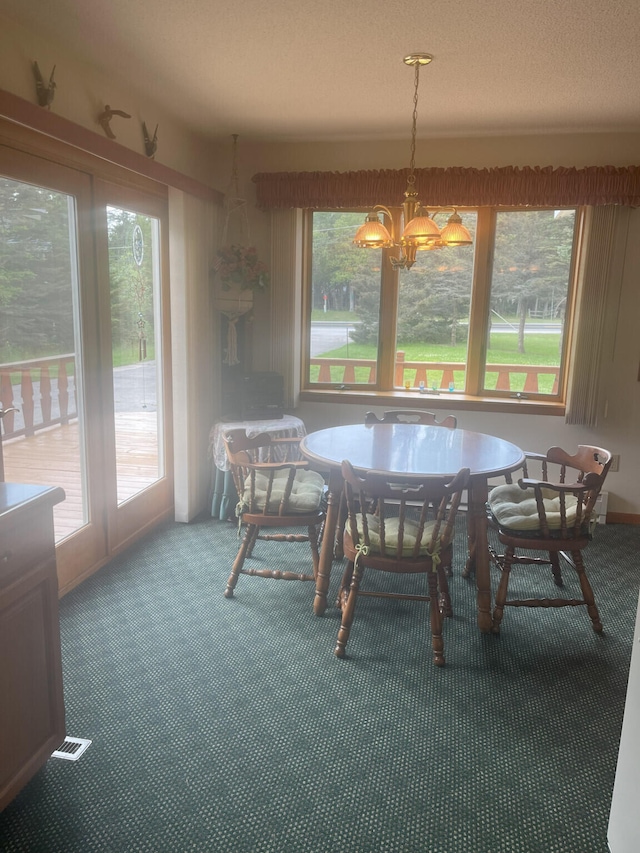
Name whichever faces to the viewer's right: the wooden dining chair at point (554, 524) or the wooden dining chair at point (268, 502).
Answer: the wooden dining chair at point (268, 502)

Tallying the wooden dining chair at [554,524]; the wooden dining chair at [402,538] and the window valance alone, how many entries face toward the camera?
1

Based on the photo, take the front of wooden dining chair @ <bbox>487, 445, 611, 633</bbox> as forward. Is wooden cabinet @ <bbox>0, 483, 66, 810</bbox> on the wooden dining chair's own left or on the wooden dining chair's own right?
on the wooden dining chair's own left

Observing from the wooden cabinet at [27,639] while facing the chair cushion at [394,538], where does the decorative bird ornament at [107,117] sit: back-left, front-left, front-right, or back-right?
front-left

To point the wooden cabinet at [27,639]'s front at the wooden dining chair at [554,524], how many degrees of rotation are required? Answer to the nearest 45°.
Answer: approximately 45° to its left

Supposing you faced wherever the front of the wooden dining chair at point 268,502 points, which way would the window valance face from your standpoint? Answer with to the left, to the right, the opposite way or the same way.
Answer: to the right

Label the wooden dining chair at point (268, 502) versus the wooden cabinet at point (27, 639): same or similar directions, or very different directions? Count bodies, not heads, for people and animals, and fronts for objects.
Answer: same or similar directions

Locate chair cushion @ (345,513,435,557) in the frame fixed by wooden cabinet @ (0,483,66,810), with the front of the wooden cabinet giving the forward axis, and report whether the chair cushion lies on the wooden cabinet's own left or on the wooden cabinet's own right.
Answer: on the wooden cabinet's own left

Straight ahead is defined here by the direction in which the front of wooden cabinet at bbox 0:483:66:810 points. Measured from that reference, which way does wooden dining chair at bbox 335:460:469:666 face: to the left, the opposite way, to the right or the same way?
to the left

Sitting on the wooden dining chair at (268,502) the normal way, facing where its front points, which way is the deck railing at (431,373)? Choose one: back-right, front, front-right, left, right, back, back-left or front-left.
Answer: front-left

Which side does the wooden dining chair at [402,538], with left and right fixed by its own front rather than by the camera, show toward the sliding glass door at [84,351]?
left

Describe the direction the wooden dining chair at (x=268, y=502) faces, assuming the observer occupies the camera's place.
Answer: facing to the right of the viewer

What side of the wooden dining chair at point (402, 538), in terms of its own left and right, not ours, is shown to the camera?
back

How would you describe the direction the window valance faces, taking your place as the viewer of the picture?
facing the viewer

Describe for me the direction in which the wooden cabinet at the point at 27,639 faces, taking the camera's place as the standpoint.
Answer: facing the viewer and to the right of the viewer

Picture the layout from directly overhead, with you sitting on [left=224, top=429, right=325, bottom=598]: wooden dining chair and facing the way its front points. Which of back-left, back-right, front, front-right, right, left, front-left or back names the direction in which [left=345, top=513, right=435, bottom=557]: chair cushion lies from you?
front-right
